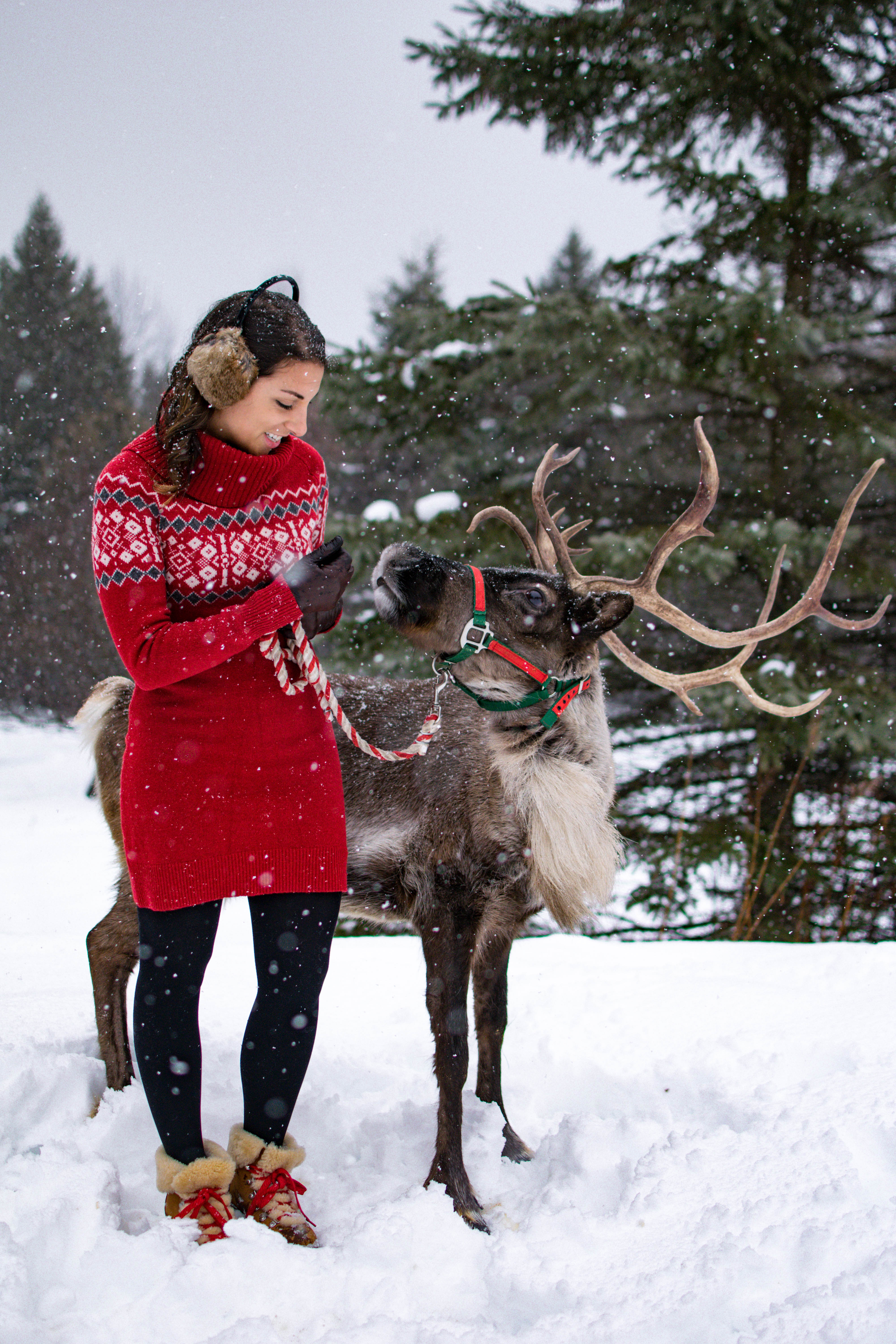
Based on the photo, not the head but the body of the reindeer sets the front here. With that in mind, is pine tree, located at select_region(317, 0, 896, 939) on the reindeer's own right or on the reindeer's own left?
on the reindeer's own left

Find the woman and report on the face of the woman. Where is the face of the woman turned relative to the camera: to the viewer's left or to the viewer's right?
to the viewer's right

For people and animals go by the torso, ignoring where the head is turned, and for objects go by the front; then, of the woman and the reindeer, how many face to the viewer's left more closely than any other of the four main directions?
0

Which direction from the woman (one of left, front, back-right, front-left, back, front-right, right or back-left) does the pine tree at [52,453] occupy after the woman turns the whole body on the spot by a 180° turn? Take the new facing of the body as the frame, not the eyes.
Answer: front-right

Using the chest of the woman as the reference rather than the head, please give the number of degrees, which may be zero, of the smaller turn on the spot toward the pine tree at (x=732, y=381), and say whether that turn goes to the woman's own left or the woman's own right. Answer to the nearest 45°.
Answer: approximately 90° to the woman's own left

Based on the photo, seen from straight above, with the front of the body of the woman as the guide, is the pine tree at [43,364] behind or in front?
behind

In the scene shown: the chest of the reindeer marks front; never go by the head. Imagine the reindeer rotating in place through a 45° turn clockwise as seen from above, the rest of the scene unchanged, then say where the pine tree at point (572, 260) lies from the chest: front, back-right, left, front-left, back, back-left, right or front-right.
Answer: back

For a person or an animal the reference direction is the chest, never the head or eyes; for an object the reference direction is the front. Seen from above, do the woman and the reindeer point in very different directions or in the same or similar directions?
same or similar directions

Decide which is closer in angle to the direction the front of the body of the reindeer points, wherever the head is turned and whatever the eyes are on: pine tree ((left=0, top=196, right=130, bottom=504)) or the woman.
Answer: the woman

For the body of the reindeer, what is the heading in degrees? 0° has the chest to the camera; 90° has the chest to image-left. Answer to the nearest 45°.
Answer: approximately 315°
